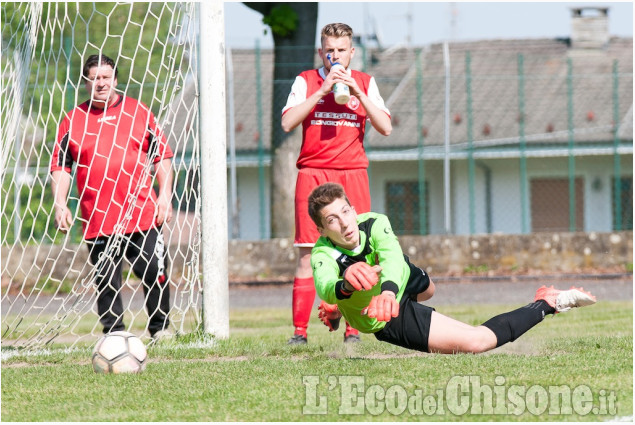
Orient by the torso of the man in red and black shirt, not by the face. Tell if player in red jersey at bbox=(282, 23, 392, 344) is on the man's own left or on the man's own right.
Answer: on the man's own left

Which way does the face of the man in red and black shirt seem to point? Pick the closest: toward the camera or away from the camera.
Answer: toward the camera

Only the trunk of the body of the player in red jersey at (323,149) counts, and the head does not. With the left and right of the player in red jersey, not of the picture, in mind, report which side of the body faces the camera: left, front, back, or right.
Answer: front

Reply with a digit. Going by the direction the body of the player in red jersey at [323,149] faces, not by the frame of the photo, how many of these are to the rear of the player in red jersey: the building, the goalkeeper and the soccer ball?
1

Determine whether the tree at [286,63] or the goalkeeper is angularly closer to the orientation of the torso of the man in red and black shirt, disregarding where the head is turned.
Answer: the goalkeeper

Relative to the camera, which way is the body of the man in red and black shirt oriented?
toward the camera

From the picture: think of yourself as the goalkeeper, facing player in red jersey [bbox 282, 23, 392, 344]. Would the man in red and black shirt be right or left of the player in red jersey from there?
left

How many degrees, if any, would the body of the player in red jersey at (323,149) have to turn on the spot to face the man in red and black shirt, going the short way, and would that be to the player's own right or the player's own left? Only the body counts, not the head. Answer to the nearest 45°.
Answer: approximately 90° to the player's own right

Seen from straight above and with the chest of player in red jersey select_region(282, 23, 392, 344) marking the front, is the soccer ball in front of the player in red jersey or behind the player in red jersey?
in front

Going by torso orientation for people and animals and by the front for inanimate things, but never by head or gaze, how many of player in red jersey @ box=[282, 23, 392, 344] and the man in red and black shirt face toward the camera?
2

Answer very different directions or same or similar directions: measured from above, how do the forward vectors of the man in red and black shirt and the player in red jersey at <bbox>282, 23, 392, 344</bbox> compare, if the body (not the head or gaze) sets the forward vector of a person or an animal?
same or similar directions

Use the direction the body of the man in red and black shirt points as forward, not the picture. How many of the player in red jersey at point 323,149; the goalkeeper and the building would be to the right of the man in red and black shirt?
0

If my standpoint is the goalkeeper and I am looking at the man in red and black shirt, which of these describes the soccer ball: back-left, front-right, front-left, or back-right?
front-left

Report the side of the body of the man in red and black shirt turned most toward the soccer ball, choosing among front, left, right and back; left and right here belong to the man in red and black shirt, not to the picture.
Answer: front

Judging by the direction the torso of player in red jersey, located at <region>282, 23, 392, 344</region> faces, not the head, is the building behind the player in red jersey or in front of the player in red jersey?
behind

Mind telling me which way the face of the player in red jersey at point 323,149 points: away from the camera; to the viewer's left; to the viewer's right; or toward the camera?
toward the camera

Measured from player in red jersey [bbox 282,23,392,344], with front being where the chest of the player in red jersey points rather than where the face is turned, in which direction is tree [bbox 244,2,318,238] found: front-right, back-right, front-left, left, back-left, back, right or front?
back
